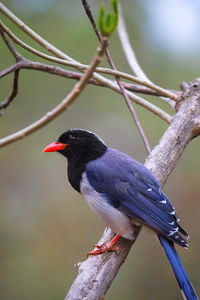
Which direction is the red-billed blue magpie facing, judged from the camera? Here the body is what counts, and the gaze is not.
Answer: to the viewer's left
